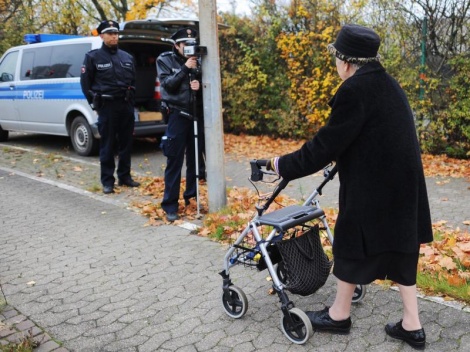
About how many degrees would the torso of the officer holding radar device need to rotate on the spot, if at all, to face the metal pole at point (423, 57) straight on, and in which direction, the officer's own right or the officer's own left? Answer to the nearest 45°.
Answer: approximately 90° to the officer's own left

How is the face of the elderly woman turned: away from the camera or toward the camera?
away from the camera

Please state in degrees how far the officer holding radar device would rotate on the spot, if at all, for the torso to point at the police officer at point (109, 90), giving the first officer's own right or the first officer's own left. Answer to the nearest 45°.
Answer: approximately 180°

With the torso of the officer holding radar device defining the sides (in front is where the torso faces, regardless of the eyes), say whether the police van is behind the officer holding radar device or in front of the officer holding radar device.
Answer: behind

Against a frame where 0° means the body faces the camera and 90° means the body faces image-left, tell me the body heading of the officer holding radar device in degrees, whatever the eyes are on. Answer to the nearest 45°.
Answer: approximately 315°

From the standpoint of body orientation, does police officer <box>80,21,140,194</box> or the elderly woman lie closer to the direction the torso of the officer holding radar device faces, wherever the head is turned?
the elderly woman

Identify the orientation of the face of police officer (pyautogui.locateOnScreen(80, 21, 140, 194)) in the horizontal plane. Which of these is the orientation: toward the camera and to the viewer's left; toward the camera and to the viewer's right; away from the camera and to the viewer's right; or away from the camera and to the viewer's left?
toward the camera and to the viewer's right
